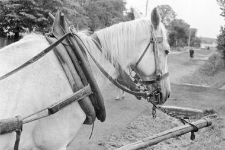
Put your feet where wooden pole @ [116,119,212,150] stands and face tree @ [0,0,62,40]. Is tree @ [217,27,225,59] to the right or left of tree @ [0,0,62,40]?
right

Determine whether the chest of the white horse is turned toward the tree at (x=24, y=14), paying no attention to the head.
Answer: no

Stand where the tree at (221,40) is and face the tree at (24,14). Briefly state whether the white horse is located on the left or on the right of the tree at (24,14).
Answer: left

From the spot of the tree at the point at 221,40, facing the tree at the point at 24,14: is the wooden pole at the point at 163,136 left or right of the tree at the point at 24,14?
left

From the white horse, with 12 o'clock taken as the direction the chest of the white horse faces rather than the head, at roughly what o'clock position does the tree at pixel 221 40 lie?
The tree is roughly at 10 o'clock from the white horse.

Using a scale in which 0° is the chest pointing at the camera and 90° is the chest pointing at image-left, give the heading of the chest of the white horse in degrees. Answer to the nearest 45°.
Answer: approximately 270°
